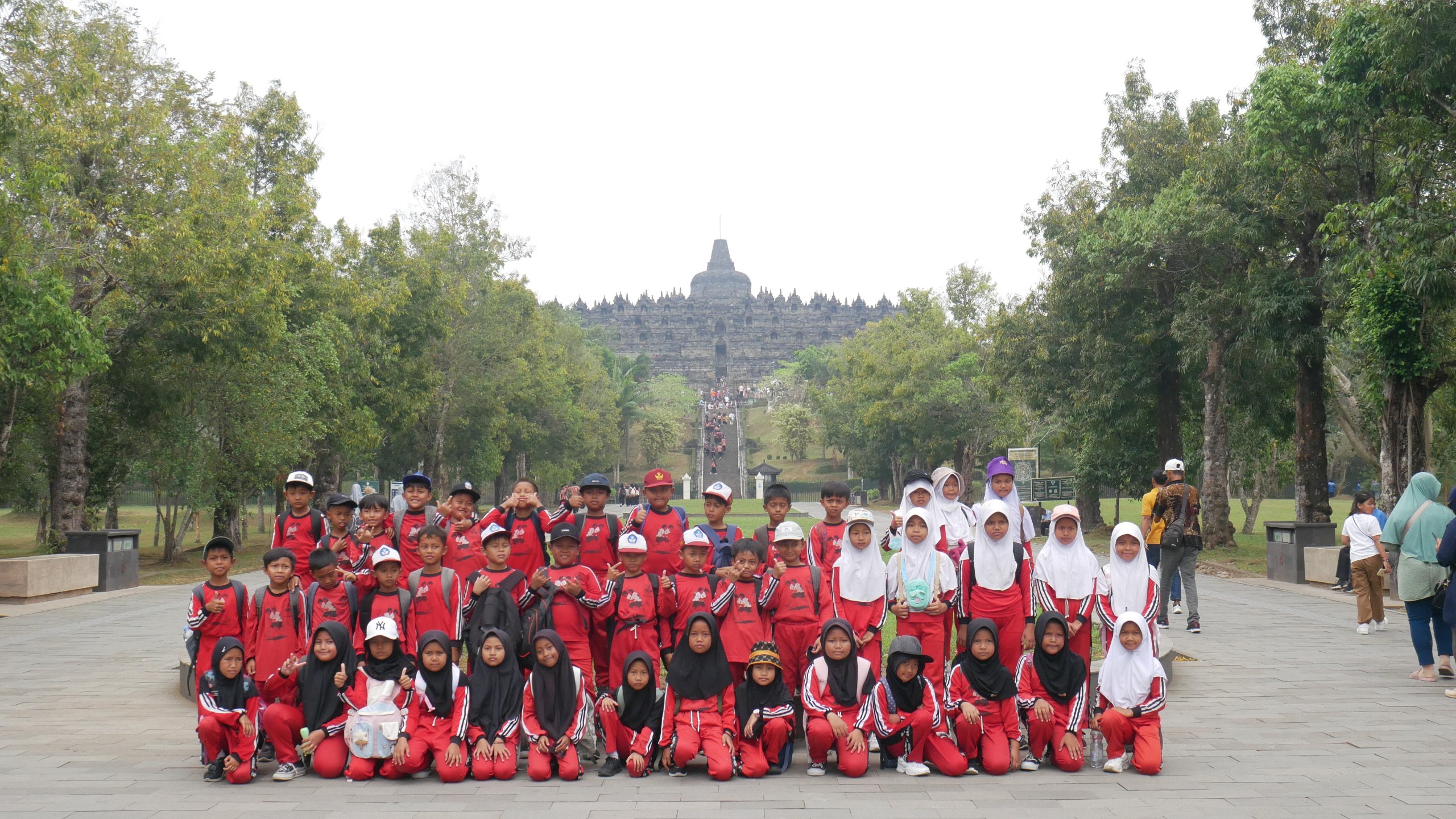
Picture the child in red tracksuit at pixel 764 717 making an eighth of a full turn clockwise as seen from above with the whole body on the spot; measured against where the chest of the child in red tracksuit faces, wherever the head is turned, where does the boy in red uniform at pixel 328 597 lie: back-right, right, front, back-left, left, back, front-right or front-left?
front-right

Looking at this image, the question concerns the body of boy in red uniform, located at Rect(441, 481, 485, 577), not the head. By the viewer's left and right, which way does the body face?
facing the viewer

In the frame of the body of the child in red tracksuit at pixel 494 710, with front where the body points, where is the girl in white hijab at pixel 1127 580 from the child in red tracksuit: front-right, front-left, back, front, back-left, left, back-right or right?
left

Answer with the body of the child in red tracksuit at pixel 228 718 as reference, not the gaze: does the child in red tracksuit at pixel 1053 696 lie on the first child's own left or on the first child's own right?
on the first child's own left

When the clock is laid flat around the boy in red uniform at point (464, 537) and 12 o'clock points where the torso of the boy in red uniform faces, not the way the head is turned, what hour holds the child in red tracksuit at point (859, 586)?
The child in red tracksuit is roughly at 10 o'clock from the boy in red uniform.

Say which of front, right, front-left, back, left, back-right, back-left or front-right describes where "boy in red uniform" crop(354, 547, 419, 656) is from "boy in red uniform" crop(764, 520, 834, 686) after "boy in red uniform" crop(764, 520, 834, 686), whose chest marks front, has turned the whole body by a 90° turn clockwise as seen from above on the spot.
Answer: front

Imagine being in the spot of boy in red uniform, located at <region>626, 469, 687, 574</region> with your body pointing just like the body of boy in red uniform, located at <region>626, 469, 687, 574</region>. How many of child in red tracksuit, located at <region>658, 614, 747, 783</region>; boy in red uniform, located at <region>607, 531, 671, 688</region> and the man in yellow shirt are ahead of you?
2

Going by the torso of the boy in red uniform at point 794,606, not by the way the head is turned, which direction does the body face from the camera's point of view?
toward the camera

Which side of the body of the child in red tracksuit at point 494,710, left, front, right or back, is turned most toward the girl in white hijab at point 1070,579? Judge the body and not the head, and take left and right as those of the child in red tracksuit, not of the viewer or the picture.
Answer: left

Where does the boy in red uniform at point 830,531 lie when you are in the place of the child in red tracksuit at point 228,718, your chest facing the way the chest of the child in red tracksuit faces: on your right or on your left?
on your left

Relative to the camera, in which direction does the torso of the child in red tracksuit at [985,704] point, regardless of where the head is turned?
toward the camera

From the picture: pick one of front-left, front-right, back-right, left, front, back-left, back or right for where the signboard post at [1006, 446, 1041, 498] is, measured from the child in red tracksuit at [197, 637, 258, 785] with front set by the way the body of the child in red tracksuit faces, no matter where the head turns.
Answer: back-left

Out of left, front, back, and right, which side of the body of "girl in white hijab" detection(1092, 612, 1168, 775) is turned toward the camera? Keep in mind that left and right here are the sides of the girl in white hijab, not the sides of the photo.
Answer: front
